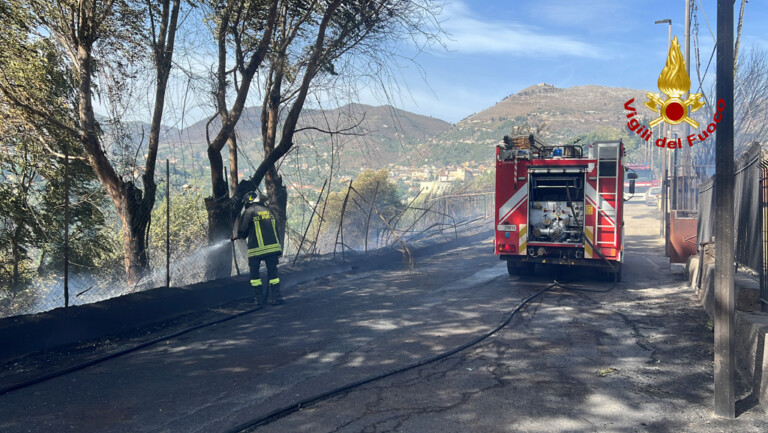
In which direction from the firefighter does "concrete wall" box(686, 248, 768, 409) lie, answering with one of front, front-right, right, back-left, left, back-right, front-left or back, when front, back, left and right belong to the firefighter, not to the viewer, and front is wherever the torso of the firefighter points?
back

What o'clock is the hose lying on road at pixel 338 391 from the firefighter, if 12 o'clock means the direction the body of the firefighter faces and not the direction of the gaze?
The hose lying on road is roughly at 7 o'clock from the firefighter.

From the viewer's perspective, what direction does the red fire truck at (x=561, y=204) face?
away from the camera

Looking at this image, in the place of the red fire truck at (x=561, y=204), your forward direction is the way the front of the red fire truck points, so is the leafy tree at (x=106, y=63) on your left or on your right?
on your left

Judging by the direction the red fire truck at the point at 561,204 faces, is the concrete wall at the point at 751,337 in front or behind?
behind

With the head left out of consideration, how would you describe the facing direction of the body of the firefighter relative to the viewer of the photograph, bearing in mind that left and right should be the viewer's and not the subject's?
facing away from the viewer and to the left of the viewer

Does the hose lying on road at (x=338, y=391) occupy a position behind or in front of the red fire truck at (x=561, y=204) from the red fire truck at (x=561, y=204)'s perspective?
behind

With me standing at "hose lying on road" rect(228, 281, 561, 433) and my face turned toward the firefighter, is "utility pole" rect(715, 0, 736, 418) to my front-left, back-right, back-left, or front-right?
back-right

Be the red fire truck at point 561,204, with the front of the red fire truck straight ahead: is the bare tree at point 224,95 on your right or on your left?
on your left
